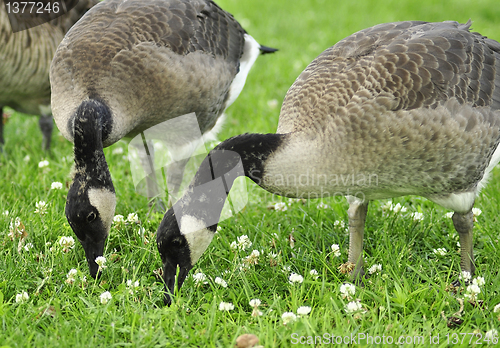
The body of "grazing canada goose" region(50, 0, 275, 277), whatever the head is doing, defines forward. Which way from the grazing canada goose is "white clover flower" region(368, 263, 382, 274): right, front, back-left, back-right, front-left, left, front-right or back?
left

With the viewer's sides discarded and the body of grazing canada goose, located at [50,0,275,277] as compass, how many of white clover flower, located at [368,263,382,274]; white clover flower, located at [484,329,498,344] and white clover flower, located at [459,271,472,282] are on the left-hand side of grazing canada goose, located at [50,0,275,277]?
3

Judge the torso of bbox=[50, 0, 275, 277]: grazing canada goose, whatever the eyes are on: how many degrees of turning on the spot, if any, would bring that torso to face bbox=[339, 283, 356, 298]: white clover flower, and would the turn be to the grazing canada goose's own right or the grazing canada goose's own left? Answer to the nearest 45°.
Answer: approximately 90° to the grazing canada goose's own left

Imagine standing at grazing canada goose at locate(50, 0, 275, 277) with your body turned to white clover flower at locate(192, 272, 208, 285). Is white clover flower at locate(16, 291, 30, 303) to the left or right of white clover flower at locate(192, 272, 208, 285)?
right

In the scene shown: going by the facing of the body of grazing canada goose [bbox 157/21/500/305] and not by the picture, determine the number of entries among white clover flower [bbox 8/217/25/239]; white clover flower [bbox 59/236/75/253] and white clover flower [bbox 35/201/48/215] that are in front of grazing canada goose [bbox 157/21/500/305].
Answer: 3

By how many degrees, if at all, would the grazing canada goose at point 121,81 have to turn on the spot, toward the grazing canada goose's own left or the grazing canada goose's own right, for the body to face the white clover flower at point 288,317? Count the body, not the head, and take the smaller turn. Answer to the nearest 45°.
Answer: approximately 90° to the grazing canada goose's own left

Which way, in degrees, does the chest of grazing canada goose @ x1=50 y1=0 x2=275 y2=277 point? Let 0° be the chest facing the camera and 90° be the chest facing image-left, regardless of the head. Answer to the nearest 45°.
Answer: approximately 45°

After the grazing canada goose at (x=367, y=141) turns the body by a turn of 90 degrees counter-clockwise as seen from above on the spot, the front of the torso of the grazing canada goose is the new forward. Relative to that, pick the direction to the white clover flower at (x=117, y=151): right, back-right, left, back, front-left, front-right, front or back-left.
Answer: back-right

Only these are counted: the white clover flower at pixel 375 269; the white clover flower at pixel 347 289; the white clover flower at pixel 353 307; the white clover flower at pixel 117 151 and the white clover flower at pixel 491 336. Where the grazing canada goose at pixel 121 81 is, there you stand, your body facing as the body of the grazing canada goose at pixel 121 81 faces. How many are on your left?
4

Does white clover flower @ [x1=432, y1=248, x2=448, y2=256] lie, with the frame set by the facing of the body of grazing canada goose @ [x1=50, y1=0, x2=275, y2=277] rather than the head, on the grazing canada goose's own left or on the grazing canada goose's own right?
on the grazing canada goose's own left

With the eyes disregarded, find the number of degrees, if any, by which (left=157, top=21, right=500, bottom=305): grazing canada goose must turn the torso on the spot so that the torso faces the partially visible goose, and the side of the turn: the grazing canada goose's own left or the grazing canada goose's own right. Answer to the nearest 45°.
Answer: approximately 45° to the grazing canada goose's own right

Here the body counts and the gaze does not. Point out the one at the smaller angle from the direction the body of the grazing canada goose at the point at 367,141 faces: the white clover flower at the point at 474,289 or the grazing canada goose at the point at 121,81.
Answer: the grazing canada goose

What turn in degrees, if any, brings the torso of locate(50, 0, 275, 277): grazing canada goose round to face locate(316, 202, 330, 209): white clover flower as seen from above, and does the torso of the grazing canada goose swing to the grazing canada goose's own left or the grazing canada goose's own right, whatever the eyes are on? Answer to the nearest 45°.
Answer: approximately 135° to the grazing canada goose's own left

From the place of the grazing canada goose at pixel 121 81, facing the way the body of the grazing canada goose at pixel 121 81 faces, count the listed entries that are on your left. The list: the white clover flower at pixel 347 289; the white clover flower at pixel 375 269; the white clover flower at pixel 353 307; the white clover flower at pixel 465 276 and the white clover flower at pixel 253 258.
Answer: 5

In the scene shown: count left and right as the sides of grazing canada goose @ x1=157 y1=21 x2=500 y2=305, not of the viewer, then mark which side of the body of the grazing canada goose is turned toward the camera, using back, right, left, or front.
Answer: left

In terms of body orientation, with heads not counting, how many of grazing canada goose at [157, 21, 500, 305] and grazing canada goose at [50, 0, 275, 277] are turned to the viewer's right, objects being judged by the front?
0

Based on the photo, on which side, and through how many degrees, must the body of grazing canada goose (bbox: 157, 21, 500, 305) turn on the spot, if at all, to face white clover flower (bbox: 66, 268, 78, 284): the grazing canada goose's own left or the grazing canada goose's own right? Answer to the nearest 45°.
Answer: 0° — it already faces it
